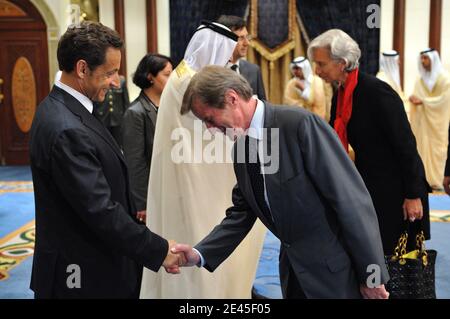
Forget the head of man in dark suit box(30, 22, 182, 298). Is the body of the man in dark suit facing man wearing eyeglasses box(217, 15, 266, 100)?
no

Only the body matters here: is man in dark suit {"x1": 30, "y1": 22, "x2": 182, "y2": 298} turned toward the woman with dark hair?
no

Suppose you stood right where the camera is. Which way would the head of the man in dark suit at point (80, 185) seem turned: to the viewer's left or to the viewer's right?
to the viewer's right

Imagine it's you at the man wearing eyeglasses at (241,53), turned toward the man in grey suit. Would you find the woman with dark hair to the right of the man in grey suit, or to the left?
right

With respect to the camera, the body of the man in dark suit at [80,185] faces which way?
to the viewer's right
